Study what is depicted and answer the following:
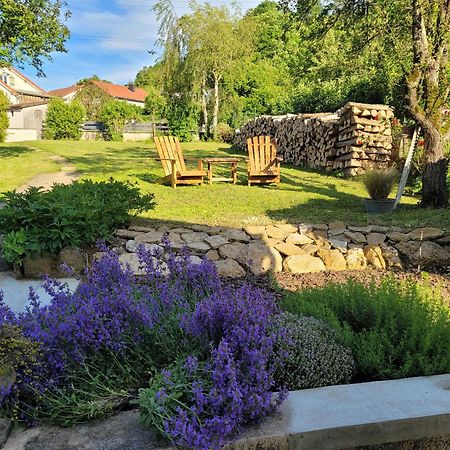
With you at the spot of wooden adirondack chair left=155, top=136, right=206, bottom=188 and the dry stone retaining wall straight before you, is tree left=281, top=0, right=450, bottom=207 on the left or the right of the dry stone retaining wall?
left

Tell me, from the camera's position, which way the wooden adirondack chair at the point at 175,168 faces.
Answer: facing the viewer and to the right of the viewer

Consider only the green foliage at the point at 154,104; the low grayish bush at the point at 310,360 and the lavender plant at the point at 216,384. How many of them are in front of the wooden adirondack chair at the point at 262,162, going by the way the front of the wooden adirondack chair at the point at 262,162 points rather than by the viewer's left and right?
2

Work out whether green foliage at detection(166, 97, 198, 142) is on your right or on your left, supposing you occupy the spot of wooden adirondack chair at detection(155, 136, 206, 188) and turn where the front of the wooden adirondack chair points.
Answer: on your left

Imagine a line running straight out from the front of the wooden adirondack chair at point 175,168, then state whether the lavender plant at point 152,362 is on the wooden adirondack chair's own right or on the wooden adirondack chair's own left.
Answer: on the wooden adirondack chair's own right

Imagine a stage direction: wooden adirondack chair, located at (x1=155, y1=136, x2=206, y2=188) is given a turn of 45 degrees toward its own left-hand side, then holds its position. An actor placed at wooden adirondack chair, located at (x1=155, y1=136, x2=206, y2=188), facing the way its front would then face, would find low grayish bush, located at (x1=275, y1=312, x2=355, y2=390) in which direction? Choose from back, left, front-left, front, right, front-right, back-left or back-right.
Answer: right

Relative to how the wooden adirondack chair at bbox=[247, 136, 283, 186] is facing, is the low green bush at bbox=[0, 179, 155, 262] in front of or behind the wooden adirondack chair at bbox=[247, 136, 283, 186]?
in front

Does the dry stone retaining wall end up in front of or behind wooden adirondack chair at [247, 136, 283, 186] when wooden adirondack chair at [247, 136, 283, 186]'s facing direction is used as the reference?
in front

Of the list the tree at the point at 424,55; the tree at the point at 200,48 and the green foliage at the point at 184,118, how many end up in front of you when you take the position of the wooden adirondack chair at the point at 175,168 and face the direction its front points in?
1

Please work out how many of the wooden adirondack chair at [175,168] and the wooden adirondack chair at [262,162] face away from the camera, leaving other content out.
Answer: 0
